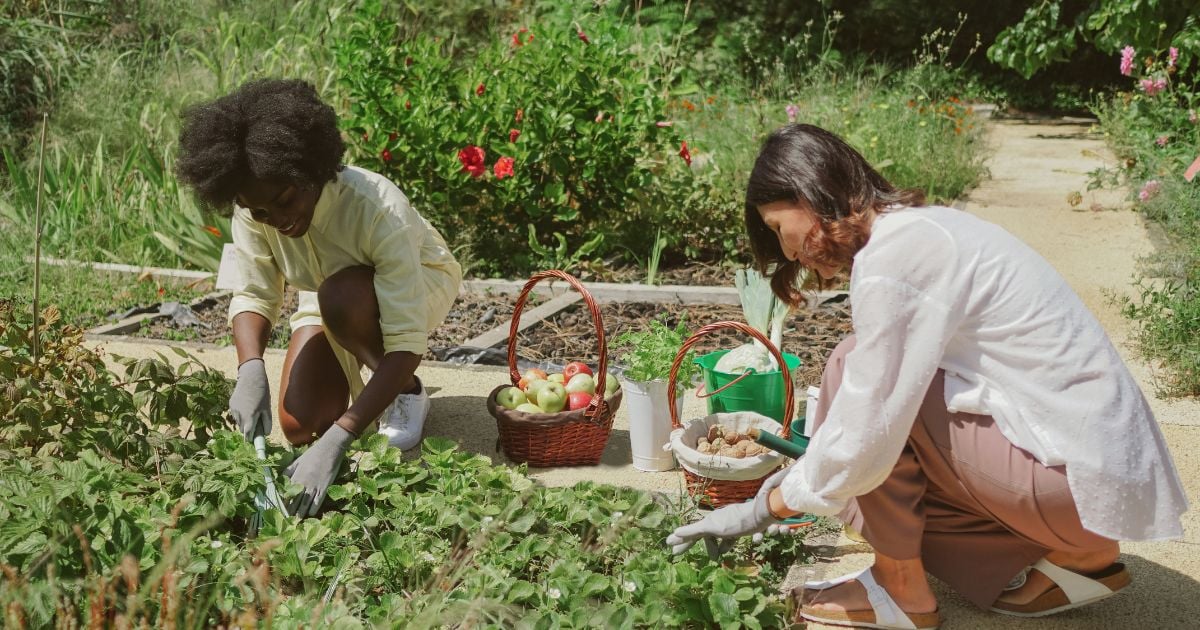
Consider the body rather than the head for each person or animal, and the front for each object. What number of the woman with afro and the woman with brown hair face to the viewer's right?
0

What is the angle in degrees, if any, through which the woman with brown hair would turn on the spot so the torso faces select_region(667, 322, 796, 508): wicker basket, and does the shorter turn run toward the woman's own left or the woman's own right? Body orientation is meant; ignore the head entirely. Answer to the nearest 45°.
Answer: approximately 45° to the woman's own right

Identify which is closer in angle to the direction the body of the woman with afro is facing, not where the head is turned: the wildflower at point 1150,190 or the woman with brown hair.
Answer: the woman with brown hair

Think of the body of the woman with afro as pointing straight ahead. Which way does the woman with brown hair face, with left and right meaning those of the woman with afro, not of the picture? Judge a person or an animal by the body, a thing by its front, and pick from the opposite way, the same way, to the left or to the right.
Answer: to the right

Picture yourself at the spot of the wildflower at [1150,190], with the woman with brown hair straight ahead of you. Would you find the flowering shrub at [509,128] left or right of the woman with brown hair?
right

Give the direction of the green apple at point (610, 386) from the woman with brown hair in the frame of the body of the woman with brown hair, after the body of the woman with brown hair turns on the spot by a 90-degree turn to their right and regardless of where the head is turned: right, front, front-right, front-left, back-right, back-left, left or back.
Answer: front-left

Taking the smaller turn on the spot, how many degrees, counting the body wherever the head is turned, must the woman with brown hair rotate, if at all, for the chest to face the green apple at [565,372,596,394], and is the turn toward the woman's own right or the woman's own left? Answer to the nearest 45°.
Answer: approximately 45° to the woman's own right

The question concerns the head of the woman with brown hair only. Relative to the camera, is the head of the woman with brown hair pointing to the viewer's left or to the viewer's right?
to the viewer's left

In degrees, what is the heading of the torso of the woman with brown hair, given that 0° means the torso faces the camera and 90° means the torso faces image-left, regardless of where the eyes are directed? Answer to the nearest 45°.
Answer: approximately 90°

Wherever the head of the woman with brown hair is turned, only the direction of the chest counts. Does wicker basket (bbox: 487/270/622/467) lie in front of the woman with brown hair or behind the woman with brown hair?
in front

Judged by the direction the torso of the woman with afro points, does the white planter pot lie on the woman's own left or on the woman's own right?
on the woman's own left

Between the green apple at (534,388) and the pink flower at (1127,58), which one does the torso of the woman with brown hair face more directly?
the green apple

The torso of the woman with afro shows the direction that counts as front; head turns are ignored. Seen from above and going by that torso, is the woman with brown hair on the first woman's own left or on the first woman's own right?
on the first woman's own left
